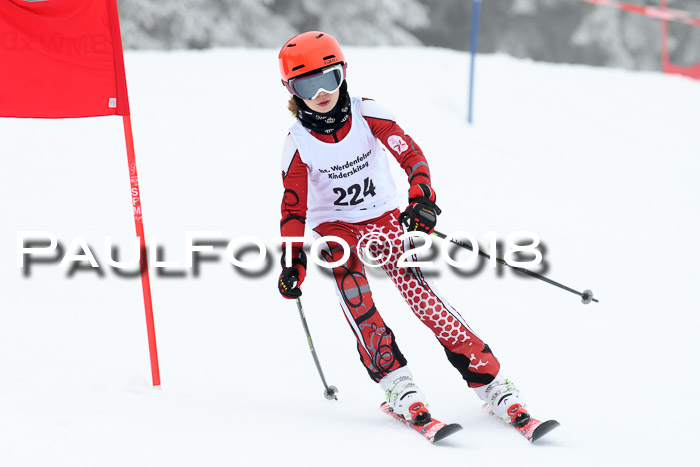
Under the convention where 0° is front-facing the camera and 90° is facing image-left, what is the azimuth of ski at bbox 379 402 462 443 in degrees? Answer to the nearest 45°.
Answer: approximately 315°

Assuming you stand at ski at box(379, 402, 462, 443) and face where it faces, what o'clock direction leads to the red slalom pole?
The red slalom pole is roughly at 5 o'clock from the ski.
